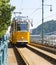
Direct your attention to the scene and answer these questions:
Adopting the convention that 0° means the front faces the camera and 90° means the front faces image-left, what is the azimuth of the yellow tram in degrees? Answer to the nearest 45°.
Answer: approximately 0°
